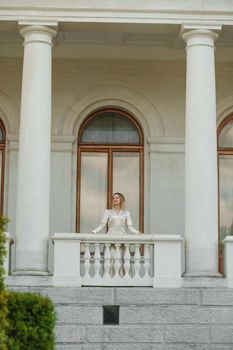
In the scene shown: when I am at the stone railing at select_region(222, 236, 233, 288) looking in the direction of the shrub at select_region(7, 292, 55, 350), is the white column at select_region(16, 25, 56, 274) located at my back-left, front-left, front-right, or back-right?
front-right

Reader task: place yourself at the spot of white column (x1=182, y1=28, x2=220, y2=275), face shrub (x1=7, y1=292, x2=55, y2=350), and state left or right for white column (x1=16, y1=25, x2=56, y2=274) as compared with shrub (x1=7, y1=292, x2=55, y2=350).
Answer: right

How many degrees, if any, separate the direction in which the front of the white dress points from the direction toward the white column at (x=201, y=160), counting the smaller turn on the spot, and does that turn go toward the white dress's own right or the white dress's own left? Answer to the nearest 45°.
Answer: approximately 45° to the white dress's own left

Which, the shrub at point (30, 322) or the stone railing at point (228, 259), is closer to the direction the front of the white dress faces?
the shrub

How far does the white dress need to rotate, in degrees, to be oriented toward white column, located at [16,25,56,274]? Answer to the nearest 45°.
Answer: approximately 45° to its right

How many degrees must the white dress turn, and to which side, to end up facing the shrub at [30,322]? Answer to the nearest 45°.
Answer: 0° — it already faces it

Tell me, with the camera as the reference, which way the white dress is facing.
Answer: facing the viewer

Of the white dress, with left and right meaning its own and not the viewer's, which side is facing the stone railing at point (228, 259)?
left

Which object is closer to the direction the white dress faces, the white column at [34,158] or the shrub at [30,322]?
the shrub

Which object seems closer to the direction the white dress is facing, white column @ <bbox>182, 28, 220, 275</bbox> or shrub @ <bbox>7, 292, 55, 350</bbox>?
the shrub
